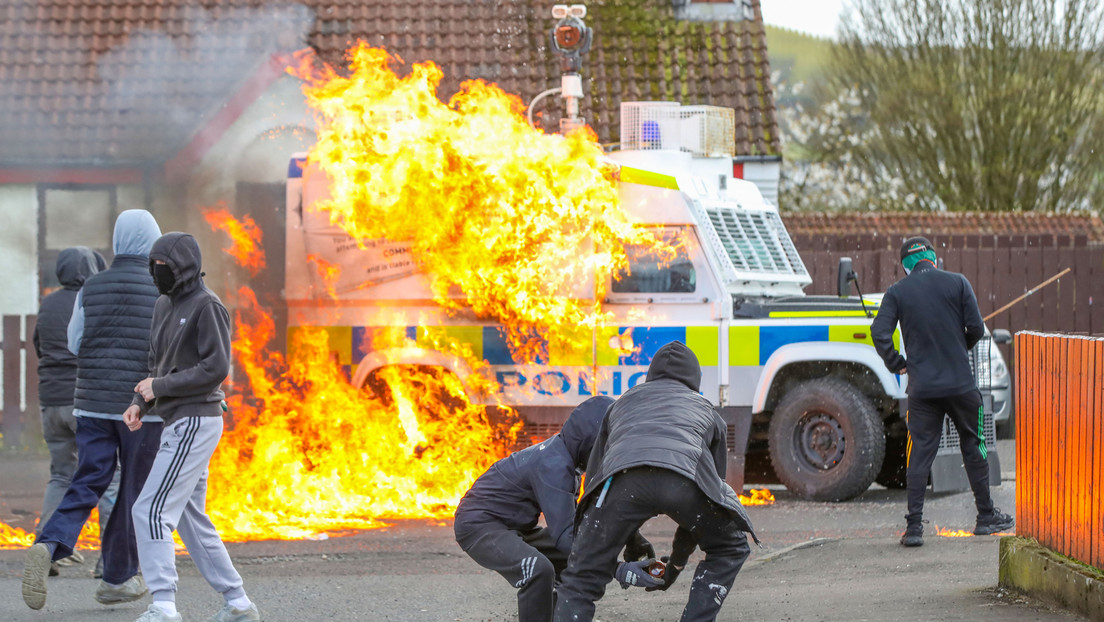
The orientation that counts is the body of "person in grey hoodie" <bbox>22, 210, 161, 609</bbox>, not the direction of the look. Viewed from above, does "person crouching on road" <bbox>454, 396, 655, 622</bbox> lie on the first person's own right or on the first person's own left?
on the first person's own right

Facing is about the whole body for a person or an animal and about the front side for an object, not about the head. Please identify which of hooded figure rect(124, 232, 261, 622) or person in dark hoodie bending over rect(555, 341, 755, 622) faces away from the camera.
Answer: the person in dark hoodie bending over

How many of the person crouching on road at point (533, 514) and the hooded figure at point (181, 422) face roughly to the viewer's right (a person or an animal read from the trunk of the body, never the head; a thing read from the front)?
1

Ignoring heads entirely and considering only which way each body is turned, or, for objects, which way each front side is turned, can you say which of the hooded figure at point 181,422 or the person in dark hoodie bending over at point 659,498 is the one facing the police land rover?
the person in dark hoodie bending over

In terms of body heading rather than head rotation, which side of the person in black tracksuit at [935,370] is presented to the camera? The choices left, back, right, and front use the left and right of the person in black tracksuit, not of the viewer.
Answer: back

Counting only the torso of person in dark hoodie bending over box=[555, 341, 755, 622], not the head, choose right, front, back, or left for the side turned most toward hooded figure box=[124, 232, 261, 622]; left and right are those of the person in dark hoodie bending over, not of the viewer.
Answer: left

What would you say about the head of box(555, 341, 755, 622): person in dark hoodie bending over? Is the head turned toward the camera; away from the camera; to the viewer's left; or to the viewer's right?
away from the camera

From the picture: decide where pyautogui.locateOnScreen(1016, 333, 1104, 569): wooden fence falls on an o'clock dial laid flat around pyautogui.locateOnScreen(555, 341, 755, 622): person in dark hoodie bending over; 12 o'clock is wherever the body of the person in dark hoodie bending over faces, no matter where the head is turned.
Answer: The wooden fence is roughly at 2 o'clock from the person in dark hoodie bending over.

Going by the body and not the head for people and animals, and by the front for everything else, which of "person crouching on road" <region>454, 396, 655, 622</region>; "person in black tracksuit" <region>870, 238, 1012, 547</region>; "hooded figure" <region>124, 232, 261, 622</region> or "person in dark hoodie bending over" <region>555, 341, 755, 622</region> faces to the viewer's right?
the person crouching on road

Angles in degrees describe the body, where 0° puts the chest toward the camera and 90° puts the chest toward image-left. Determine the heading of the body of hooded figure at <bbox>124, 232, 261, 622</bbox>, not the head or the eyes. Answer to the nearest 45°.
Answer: approximately 45°

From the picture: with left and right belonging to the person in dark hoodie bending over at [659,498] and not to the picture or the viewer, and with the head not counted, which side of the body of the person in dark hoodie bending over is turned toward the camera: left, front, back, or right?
back

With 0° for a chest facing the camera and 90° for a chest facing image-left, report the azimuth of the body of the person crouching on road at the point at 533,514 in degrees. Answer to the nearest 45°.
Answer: approximately 270°
